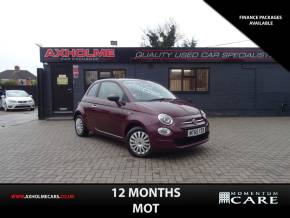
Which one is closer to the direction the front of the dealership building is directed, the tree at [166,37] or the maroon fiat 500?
the maroon fiat 500

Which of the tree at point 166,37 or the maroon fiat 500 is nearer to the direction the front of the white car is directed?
the maroon fiat 500

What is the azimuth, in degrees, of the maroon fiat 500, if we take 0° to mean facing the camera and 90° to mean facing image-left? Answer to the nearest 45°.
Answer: approximately 315°

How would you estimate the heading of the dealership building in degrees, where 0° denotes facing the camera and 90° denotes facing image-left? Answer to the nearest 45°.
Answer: approximately 0°

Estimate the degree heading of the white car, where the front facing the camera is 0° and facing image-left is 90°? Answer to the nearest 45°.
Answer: approximately 315°

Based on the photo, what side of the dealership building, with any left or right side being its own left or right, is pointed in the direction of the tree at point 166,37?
back
